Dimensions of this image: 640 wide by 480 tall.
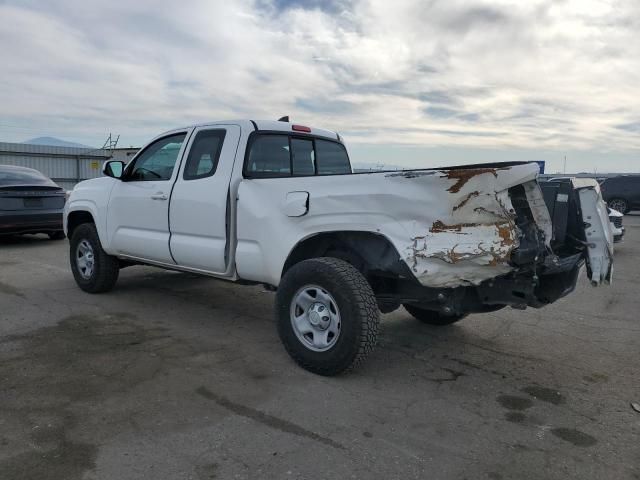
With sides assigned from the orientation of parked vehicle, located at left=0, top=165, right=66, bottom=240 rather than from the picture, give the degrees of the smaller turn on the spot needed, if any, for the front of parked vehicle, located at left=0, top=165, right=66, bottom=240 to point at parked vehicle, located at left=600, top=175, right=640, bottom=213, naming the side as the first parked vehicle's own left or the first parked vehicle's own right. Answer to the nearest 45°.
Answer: approximately 135° to the first parked vehicle's own right

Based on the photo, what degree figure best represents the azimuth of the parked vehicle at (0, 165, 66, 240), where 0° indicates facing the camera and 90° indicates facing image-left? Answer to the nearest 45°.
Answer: approximately 135°

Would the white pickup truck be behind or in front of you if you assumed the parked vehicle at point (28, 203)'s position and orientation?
behind

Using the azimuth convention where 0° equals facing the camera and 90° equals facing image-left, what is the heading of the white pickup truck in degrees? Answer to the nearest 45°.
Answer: approximately 135°
